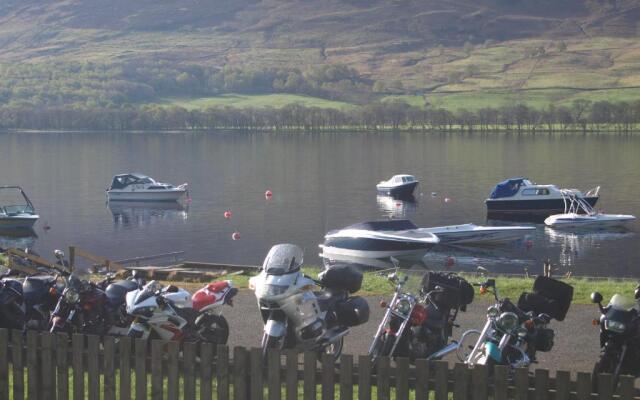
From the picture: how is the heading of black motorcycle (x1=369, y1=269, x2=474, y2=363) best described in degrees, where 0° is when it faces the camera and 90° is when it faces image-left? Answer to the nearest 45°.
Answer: approximately 45°

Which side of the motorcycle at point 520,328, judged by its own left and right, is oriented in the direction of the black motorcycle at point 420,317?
right

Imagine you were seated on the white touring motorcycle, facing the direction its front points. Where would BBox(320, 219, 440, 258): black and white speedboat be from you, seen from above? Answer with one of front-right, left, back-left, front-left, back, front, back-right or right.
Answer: back-right

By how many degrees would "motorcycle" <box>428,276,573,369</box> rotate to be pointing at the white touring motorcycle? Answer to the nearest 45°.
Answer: approximately 45° to its right

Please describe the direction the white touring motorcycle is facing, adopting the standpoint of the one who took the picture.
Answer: facing the viewer and to the left of the viewer

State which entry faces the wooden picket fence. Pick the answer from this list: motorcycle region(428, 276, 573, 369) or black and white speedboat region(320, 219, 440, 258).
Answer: the motorcycle

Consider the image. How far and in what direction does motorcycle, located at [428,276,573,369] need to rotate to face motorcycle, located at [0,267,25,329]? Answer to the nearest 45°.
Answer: approximately 45° to its right

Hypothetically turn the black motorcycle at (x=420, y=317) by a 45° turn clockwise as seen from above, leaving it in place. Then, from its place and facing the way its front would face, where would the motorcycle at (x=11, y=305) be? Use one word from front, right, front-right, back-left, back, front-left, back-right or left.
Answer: front

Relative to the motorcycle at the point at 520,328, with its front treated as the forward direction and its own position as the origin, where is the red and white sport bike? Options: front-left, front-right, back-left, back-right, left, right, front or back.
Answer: front-right
